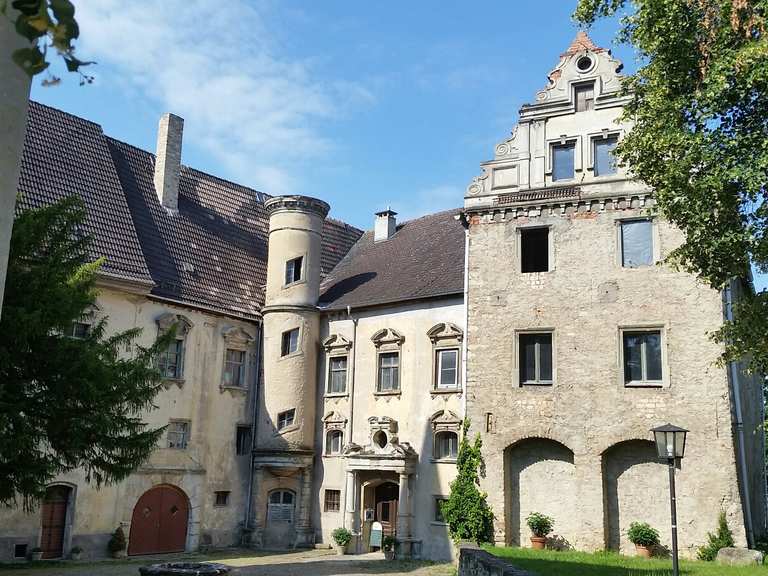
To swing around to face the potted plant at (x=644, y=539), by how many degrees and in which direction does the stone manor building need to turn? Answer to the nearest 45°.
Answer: approximately 45° to its left

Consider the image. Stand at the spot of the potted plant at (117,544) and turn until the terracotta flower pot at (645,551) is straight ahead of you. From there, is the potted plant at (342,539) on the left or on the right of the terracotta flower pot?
left

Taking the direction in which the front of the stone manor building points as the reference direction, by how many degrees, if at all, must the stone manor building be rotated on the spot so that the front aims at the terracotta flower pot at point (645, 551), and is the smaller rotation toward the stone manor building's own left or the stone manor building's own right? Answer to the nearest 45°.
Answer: approximately 45° to the stone manor building's own left

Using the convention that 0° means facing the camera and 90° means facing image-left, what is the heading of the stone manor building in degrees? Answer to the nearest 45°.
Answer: approximately 0°

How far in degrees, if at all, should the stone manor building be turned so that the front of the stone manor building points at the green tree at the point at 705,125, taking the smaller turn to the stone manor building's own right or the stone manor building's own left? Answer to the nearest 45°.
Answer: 0° — it already faces it

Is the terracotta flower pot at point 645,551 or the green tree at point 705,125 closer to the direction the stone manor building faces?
the green tree

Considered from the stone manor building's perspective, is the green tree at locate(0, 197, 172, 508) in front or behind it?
in front

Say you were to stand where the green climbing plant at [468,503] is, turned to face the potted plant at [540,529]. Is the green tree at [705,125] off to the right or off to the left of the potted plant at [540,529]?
right
